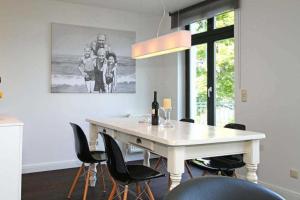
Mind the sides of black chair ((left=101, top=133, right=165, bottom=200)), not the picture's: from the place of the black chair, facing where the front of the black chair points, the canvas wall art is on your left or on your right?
on your left

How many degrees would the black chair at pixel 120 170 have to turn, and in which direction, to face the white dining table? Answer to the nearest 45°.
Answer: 0° — it already faces it

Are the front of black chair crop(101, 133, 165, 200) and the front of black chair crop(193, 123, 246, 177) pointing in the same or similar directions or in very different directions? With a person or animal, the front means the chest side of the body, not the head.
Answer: very different directions

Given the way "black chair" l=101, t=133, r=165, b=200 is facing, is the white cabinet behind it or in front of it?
behind

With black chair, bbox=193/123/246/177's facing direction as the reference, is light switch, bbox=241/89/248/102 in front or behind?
behind
